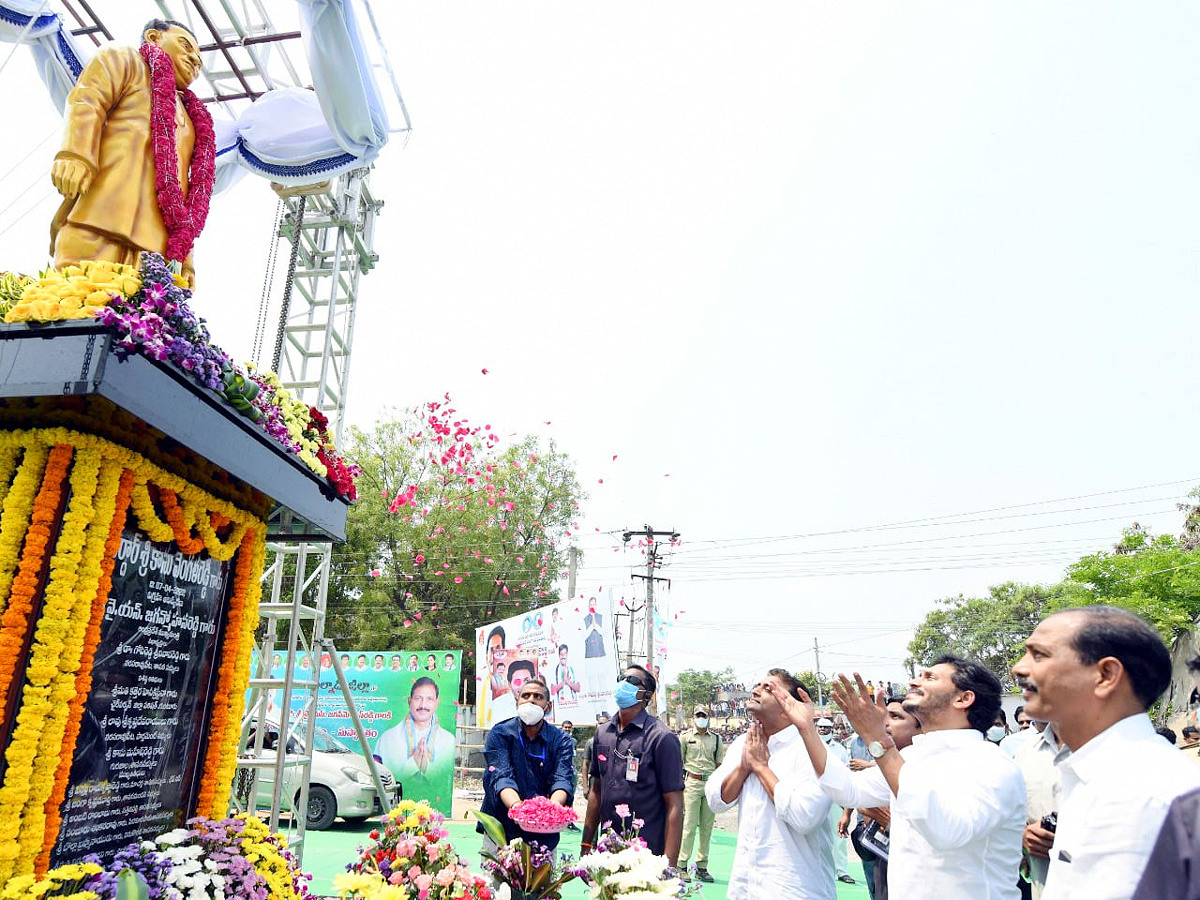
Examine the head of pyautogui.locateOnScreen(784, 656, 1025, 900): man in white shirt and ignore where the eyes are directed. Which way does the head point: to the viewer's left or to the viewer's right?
to the viewer's left

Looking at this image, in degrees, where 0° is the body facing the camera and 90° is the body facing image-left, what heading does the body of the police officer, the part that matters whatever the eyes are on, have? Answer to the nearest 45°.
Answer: approximately 0°

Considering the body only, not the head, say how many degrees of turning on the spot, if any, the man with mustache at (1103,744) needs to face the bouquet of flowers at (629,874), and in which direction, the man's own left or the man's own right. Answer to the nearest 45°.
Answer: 0° — they already face it

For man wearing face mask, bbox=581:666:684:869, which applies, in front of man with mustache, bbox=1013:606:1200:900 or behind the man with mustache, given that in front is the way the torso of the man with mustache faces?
in front

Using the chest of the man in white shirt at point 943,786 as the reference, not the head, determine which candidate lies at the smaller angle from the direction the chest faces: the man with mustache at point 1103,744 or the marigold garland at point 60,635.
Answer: the marigold garland

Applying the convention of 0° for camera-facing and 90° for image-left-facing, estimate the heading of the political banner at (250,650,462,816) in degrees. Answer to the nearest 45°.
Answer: approximately 0°

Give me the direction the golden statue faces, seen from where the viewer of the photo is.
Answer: facing the viewer and to the right of the viewer

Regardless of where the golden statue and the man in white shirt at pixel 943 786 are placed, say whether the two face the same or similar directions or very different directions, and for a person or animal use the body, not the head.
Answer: very different directions

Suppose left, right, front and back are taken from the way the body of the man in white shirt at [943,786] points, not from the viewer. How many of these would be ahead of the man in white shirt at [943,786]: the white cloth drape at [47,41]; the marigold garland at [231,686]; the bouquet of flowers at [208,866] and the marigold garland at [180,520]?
4

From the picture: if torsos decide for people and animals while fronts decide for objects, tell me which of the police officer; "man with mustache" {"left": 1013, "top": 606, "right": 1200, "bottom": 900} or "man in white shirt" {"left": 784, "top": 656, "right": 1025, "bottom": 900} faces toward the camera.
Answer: the police officer

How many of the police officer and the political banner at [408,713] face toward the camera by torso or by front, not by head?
2

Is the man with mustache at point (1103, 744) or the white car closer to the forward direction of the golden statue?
the man with mustache

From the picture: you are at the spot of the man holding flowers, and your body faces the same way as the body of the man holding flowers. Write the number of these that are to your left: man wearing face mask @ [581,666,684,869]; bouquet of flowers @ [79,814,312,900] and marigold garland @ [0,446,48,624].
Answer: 1

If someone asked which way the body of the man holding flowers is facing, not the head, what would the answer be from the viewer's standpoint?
toward the camera
